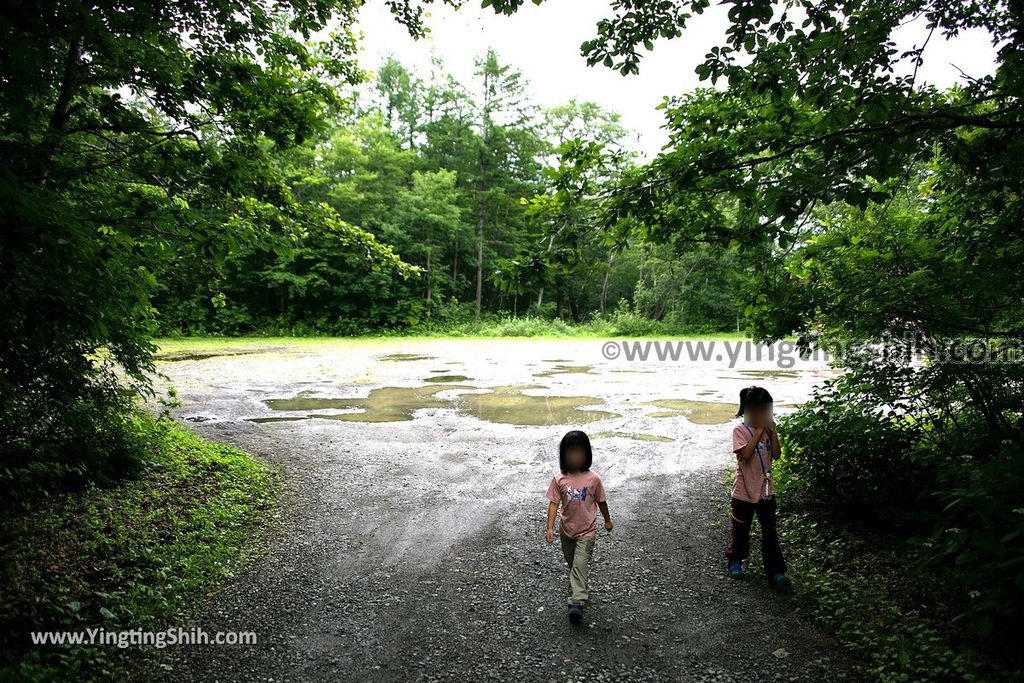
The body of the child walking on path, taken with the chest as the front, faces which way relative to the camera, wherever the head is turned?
toward the camera

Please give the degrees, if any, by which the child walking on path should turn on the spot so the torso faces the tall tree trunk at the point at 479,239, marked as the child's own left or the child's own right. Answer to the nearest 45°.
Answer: approximately 180°

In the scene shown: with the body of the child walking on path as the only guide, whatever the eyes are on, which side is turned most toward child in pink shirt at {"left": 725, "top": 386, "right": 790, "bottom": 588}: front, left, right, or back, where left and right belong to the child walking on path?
left
